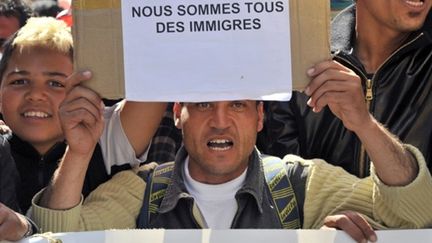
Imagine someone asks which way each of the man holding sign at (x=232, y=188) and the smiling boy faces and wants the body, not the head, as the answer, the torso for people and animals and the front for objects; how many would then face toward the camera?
2

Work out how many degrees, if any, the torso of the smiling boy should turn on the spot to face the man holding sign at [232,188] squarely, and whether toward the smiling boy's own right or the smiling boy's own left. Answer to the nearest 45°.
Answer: approximately 45° to the smiling boy's own left

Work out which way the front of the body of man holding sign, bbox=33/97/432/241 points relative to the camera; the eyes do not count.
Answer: toward the camera

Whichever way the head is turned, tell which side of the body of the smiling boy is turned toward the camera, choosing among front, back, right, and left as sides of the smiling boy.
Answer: front
